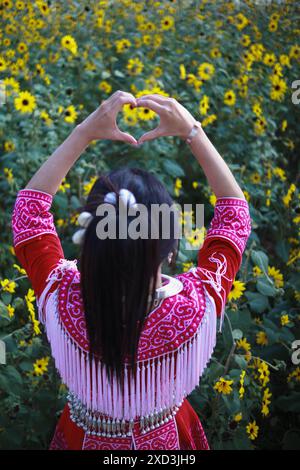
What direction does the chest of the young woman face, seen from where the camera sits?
away from the camera

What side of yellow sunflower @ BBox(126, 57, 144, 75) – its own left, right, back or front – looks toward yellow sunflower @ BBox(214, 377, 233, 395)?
front

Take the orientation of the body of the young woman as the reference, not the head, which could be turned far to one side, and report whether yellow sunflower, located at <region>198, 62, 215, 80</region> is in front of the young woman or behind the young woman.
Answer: in front

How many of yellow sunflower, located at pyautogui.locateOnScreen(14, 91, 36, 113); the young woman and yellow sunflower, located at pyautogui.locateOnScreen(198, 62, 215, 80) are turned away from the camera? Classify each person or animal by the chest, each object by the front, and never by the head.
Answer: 1

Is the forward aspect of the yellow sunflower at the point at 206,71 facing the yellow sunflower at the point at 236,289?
yes

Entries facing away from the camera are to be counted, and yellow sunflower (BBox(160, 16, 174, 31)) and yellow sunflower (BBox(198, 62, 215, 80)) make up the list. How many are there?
0

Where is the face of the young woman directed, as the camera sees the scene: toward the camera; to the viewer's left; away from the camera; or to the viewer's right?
away from the camera

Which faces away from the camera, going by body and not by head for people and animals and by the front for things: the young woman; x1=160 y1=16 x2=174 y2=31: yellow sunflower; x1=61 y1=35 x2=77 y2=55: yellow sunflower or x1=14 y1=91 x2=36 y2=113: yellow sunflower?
the young woman

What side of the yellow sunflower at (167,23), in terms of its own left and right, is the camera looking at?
front

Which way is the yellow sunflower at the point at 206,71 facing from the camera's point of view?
toward the camera

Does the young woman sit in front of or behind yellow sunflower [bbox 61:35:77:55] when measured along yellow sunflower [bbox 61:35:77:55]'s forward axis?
in front
